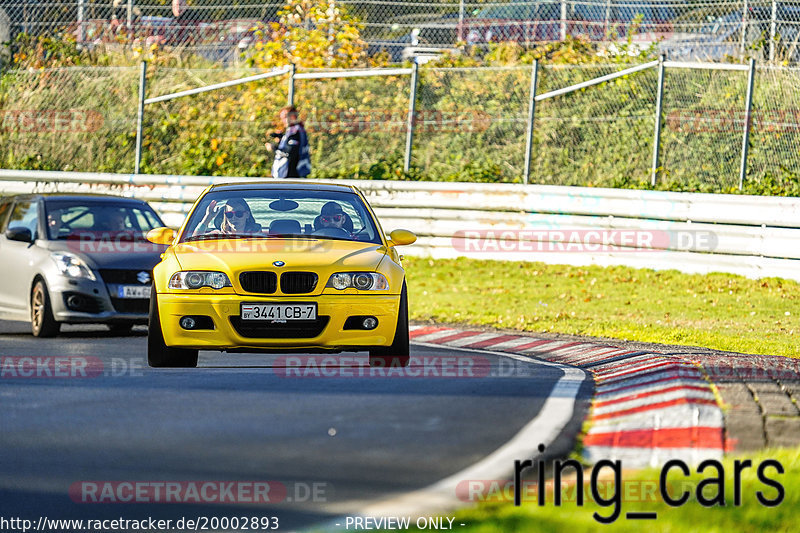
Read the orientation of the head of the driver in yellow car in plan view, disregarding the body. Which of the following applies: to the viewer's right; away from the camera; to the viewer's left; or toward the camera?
toward the camera

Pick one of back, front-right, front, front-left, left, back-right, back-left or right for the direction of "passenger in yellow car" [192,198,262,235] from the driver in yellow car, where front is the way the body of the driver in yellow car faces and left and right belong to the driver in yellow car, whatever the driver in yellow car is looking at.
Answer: right

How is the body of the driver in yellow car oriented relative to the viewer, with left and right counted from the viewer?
facing the viewer

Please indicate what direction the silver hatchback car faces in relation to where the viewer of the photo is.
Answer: facing the viewer and to the right of the viewer

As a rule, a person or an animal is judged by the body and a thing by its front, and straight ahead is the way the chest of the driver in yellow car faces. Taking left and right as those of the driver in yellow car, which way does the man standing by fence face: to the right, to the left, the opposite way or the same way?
to the right

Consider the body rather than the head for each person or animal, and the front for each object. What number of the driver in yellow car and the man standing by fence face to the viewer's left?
1

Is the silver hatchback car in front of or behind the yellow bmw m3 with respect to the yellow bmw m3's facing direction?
behind

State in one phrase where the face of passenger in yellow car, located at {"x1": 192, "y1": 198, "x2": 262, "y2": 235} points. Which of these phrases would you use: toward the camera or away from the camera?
toward the camera

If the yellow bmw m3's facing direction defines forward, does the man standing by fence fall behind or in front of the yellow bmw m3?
behind

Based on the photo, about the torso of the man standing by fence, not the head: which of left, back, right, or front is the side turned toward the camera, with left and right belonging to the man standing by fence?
left

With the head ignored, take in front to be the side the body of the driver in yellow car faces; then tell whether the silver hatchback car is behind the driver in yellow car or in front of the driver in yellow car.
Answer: behind

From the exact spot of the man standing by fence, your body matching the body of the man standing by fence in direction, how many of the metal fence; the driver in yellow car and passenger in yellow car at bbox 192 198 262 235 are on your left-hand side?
2

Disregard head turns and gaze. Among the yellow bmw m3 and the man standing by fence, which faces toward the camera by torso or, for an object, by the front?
the yellow bmw m3
